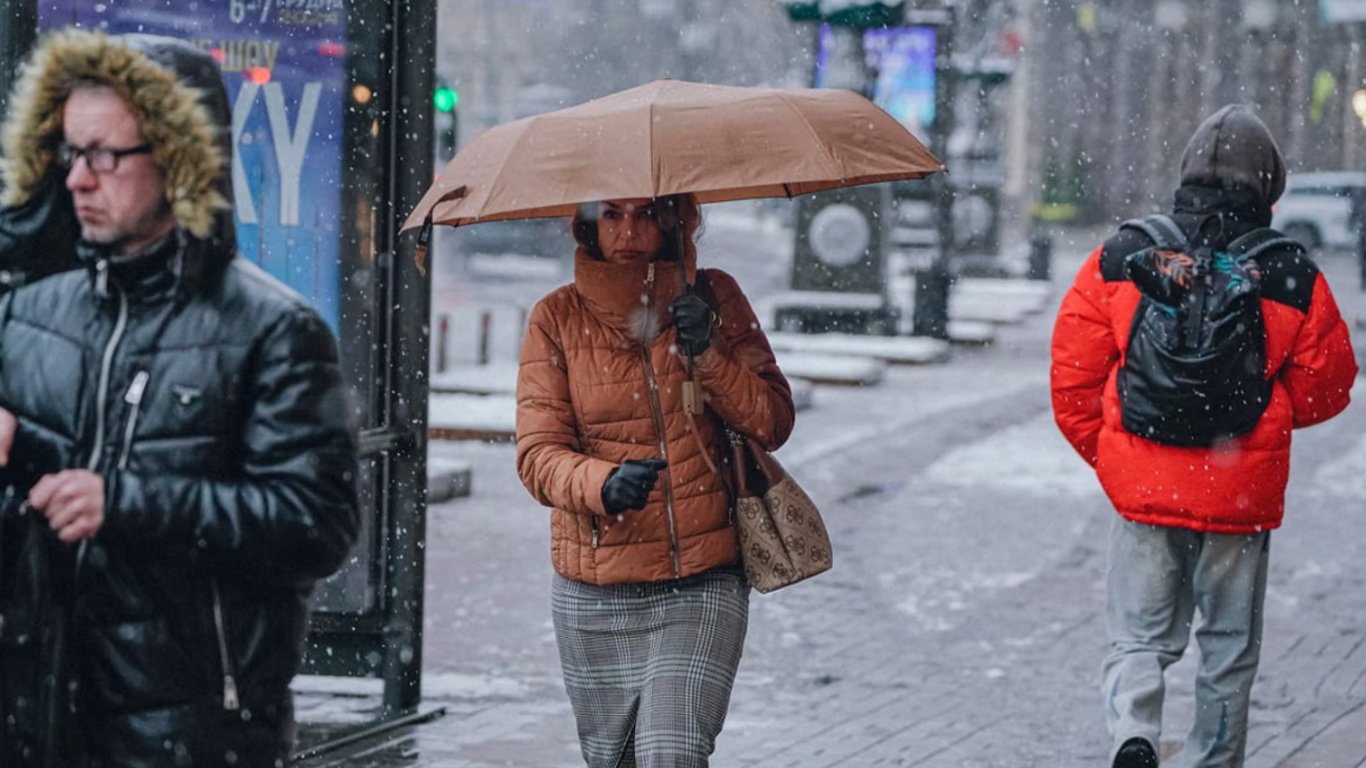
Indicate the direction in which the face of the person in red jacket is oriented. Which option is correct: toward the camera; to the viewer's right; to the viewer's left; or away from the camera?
away from the camera

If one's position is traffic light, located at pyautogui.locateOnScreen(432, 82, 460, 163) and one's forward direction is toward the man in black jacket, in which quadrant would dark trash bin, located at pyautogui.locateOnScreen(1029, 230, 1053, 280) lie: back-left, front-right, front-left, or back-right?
back-left

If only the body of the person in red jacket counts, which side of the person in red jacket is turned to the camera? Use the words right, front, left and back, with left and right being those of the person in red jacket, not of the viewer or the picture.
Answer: back

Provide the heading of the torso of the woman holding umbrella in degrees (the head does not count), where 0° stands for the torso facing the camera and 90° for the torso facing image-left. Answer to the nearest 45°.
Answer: approximately 0°

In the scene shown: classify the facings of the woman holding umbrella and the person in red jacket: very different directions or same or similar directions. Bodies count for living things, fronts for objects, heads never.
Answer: very different directions

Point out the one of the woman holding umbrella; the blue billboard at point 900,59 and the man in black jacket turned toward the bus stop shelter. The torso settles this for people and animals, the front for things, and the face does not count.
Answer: the blue billboard

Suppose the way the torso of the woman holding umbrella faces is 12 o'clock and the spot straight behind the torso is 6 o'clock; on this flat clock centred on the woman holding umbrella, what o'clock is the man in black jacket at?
The man in black jacket is roughly at 1 o'clock from the woman holding umbrella.

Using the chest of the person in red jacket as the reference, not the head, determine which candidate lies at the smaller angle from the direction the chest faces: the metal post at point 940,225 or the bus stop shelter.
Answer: the metal post

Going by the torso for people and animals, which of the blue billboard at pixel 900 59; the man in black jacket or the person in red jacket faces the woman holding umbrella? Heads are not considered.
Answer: the blue billboard
